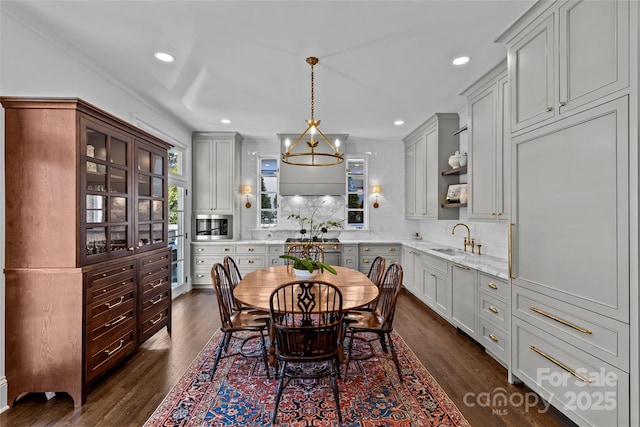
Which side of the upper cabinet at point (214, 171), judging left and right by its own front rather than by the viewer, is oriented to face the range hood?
left

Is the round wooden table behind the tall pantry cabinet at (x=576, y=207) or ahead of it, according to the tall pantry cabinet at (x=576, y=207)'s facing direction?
ahead

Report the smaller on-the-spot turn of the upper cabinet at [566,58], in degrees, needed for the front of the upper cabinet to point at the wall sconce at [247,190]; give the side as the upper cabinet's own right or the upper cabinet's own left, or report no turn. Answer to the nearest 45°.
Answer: approximately 45° to the upper cabinet's own right

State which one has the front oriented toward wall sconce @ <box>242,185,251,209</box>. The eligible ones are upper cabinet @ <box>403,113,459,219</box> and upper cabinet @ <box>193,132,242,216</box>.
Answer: upper cabinet @ <box>403,113,459,219</box>

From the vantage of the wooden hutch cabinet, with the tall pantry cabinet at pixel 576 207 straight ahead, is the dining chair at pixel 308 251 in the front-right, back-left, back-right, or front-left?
front-left

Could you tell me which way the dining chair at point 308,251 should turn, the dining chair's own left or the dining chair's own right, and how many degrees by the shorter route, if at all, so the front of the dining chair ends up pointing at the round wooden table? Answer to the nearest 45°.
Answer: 0° — it already faces it

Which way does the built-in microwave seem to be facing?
toward the camera

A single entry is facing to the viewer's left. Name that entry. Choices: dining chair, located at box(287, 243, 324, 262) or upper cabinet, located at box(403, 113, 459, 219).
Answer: the upper cabinet

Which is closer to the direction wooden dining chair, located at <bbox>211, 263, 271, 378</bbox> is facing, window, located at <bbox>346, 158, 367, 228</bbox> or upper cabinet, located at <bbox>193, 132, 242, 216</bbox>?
the window

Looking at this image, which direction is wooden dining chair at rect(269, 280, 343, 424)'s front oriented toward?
away from the camera

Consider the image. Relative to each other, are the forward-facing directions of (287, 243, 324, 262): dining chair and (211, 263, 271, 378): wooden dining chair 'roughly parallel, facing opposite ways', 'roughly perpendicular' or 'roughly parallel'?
roughly perpendicular

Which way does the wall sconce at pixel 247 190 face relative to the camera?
toward the camera

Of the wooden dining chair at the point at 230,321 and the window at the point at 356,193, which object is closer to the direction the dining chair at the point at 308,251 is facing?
the wooden dining chair

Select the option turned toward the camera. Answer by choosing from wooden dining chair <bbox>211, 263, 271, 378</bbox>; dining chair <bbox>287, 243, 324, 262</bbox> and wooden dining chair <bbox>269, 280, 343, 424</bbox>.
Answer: the dining chair

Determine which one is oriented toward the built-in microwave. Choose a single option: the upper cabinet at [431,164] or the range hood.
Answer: the upper cabinet

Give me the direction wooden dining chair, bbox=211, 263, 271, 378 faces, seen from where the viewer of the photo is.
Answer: facing to the right of the viewer

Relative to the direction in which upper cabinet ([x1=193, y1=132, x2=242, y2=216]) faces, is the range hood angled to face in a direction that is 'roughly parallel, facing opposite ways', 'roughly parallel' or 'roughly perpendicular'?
roughly parallel

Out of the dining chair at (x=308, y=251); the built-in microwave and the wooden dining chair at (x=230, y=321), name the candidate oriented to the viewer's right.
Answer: the wooden dining chair

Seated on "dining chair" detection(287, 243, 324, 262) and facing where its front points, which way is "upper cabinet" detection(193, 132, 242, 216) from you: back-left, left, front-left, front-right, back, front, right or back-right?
back-right

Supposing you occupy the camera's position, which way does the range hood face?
facing the viewer

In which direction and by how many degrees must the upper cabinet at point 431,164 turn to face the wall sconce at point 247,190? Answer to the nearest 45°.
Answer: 0° — it already faces it
